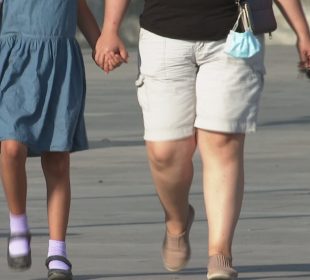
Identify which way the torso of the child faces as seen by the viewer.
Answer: toward the camera
